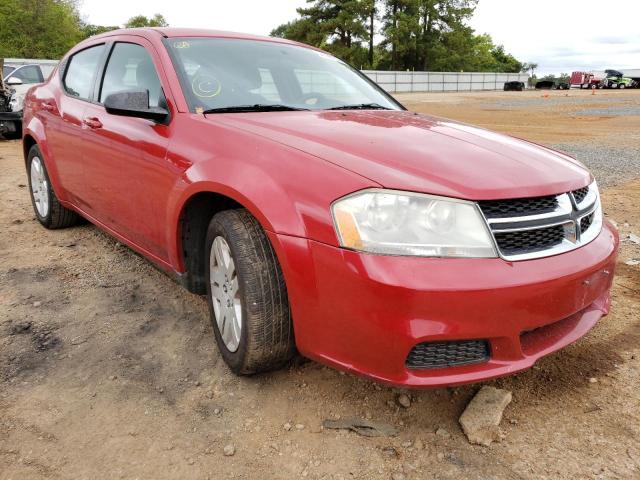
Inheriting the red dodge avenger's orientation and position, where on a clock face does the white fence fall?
The white fence is roughly at 8 o'clock from the red dodge avenger.

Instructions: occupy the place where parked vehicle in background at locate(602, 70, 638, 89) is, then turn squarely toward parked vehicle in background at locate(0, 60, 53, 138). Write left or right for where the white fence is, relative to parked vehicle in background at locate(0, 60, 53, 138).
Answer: right

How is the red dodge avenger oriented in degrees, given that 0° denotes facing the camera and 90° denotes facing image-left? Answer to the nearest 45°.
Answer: approximately 315°

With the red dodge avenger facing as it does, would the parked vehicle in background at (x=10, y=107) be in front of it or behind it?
behind

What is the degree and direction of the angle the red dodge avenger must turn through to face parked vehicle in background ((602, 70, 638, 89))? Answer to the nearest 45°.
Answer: approximately 90° to its left
